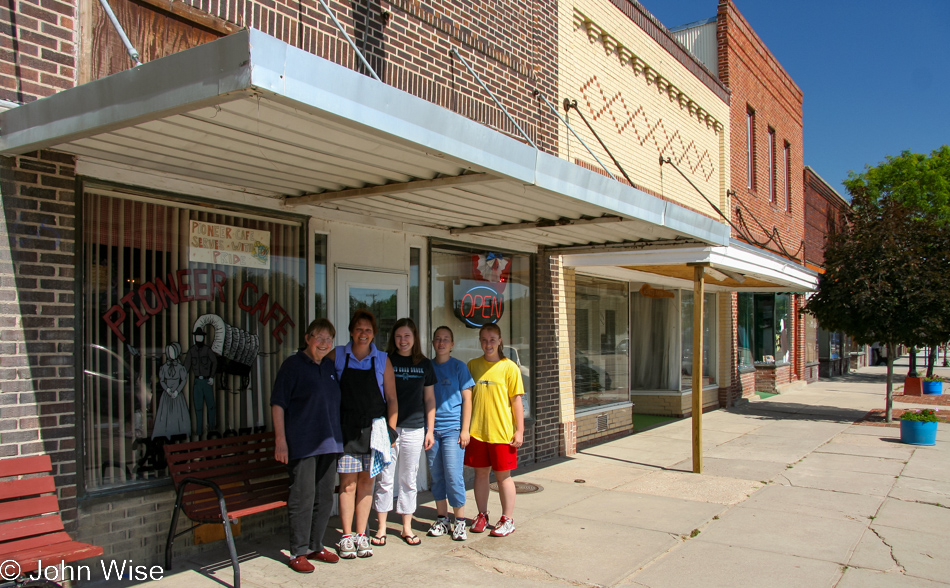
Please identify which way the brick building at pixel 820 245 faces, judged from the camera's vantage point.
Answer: facing to the right of the viewer

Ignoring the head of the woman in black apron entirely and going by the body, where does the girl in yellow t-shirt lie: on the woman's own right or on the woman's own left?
on the woman's own left

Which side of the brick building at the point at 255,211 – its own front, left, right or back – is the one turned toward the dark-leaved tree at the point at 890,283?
left

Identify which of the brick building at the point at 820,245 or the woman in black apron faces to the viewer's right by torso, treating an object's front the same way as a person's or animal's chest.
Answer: the brick building

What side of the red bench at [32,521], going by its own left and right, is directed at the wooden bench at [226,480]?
left

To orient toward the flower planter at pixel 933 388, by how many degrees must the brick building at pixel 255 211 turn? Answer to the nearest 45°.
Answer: approximately 90° to its left
